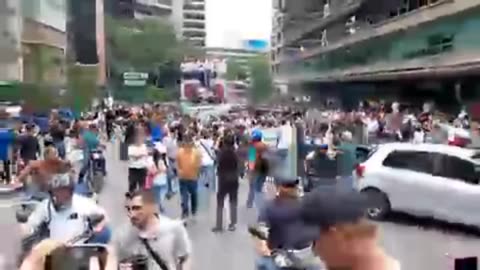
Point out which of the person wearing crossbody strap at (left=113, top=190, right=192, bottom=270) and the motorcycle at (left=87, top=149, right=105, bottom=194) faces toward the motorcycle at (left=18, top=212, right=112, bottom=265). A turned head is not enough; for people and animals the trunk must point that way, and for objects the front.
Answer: the motorcycle at (left=87, top=149, right=105, bottom=194)

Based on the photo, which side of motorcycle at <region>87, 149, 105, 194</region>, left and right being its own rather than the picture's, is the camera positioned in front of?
front

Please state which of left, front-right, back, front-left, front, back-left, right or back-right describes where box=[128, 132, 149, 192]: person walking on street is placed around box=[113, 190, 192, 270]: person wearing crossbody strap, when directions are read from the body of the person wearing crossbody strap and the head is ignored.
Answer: back-right

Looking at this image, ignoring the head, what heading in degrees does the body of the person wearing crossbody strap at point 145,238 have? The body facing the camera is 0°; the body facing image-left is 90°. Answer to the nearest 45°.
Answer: approximately 45°

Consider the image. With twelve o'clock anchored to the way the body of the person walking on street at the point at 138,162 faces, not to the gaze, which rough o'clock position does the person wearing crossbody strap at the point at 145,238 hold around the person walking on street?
The person wearing crossbody strap is roughly at 12 o'clock from the person walking on street.

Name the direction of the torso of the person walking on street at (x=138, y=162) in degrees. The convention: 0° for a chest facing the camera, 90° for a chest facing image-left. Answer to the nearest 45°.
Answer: approximately 0°

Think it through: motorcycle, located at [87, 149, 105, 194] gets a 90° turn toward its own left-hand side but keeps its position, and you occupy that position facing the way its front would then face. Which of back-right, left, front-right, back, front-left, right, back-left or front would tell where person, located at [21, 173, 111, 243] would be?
right
